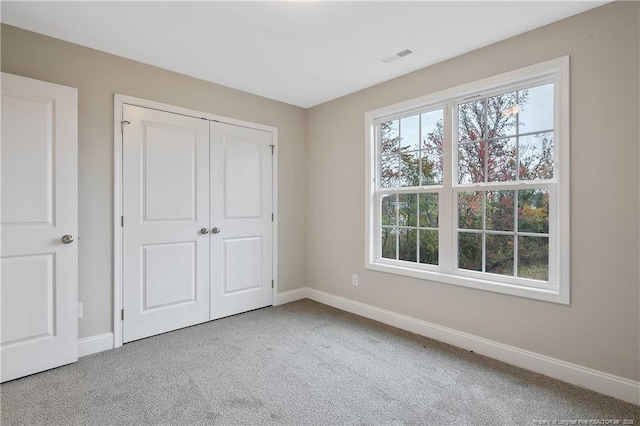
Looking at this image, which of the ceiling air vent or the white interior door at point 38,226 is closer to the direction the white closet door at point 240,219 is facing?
the ceiling air vent

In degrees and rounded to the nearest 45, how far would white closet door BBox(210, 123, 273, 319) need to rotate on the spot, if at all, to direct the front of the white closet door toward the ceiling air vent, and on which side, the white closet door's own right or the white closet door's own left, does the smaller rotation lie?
0° — it already faces it

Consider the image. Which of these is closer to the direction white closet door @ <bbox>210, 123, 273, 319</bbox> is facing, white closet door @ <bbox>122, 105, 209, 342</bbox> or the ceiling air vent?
the ceiling air vent

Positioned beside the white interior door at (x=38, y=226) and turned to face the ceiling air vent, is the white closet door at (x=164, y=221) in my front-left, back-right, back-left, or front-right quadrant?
front-left

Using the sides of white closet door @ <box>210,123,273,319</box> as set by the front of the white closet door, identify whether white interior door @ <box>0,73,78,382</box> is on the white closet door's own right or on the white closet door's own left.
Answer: on the white closet door's own right

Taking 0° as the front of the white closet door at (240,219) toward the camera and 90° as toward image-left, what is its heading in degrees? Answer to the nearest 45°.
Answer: approximately 315°

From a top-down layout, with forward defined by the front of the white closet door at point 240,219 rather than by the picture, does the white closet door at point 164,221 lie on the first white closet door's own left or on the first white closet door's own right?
on the first white closet door's own right

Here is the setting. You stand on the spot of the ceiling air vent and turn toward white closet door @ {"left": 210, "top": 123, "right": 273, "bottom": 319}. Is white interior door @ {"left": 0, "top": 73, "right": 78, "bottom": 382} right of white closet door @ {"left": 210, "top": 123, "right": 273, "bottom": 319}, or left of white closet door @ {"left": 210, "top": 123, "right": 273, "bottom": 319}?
left
